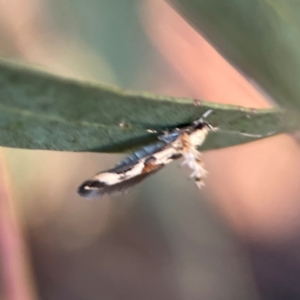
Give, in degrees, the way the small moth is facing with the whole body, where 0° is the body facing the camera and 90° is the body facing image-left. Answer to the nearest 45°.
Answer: approximately 270°
